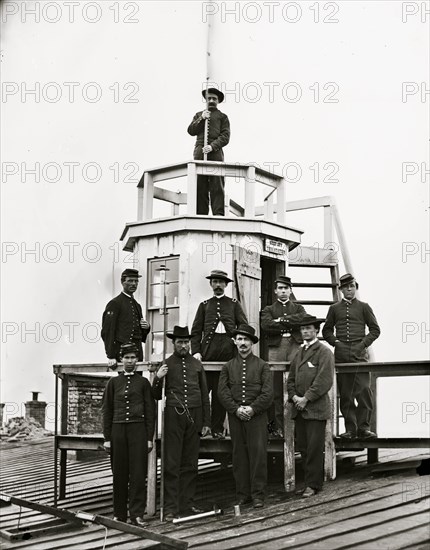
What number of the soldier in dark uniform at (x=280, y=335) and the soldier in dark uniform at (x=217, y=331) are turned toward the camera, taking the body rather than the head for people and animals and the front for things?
2

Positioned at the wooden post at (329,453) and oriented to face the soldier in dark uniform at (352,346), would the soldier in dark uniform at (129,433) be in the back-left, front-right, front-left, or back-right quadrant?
back-left

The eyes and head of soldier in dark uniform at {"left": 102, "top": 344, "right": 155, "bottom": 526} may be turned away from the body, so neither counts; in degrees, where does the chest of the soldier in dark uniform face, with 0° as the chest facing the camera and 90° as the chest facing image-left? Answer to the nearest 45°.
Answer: approximately 0°

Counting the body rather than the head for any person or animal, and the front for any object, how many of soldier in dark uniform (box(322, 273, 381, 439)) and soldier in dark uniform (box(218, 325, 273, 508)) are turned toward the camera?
2

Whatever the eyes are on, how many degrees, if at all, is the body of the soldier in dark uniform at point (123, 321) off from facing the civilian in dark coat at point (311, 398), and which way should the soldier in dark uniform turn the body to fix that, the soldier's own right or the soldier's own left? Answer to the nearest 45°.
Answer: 0° — they already face them
